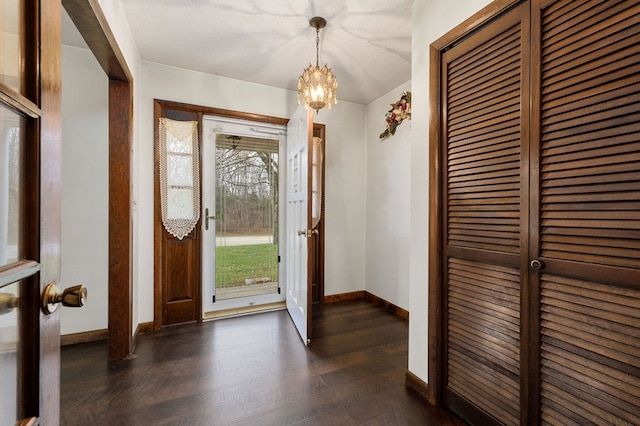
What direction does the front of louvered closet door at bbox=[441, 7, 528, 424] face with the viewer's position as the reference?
facing the viewer and to the left of the viewer

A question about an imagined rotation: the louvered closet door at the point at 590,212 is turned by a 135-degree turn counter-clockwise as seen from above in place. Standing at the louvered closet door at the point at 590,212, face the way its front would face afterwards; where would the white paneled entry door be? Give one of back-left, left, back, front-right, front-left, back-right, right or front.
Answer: back

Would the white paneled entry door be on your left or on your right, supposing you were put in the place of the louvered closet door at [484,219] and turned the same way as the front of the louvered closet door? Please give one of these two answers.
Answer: on your right

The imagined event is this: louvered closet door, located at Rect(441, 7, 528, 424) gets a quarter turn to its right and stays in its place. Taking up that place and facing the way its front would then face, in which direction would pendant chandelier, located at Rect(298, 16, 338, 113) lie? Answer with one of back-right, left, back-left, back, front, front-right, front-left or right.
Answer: front-left

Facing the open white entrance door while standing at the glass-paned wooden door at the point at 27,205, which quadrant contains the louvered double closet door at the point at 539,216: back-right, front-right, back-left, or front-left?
front-right

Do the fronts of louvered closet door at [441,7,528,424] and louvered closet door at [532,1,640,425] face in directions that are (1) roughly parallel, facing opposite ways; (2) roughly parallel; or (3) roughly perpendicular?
roughly parallel

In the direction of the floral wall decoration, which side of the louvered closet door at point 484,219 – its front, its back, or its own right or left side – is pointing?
right

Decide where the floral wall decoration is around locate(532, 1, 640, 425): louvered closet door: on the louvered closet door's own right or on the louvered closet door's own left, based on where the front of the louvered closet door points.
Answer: on the louvered closet door's own right

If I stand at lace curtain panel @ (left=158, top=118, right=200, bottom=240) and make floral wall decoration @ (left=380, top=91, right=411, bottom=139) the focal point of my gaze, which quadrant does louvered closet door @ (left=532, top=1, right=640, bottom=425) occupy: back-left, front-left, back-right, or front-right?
front-right

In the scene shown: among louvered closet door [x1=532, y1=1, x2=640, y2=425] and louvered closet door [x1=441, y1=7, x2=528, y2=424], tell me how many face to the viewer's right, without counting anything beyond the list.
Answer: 0

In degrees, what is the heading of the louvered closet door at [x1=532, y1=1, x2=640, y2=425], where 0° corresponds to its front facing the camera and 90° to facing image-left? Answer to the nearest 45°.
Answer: approximately 45°
